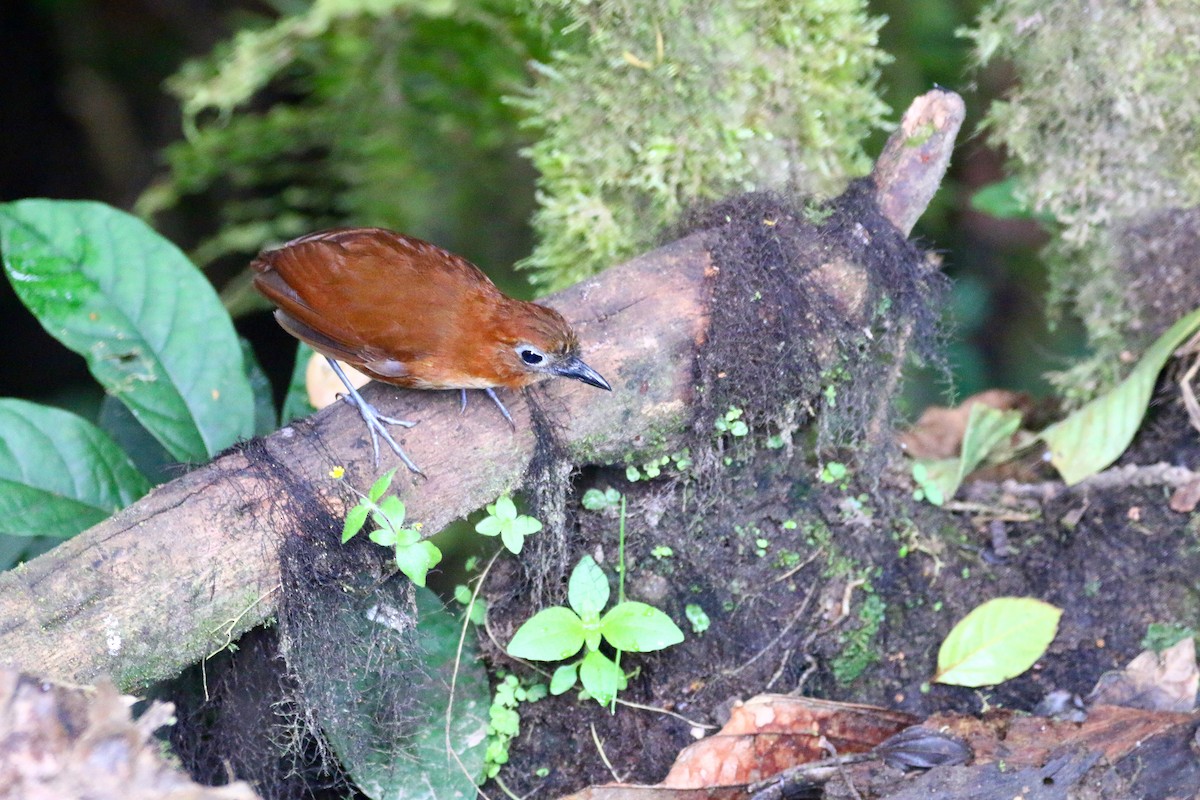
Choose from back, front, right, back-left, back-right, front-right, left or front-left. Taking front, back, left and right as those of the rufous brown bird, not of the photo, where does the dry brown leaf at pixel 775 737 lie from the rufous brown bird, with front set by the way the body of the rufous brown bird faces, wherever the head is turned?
front-right

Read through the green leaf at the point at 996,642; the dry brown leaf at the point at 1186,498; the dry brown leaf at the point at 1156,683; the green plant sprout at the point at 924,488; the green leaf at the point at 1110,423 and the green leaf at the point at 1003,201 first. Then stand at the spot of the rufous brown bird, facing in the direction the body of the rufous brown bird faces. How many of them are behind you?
0

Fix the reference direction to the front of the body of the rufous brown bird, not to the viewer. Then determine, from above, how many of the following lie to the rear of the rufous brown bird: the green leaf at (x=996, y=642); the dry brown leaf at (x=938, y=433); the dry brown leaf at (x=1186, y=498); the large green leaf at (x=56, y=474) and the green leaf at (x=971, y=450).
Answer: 1

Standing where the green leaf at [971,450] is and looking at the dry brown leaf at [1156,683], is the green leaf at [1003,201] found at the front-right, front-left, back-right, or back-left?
back-left

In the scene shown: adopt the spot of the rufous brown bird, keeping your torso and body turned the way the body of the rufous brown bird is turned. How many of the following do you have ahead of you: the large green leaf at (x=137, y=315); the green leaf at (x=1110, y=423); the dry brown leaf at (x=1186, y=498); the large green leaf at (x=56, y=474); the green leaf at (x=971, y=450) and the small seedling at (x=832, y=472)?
4

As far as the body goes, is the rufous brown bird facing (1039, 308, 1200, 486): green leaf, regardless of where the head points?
yes

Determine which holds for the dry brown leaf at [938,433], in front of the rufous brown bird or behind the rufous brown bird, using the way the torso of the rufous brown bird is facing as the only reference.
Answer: in front

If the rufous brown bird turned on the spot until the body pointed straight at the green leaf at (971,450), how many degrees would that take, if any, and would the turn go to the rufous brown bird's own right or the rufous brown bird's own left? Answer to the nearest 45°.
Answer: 0° — it already faces it

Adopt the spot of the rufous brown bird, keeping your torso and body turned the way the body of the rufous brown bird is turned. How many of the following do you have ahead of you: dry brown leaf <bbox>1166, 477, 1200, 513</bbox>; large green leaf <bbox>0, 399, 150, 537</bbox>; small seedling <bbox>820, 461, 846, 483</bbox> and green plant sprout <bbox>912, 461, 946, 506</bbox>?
3

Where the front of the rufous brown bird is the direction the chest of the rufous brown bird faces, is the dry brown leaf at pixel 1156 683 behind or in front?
in front

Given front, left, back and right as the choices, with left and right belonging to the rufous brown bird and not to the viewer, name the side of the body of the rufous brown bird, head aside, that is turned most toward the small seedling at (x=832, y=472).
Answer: front

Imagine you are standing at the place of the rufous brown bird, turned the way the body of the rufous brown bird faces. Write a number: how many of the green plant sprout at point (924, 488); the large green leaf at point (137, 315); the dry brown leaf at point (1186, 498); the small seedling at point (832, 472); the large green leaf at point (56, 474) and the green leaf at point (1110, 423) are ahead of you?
4

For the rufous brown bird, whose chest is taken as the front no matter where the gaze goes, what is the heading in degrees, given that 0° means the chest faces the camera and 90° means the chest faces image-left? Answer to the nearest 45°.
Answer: approximately 270°

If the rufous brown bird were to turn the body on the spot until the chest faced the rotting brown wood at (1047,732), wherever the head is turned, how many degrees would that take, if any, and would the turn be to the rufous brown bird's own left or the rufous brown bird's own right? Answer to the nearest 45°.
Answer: approximately 45° to the rufous brown bird's own right
